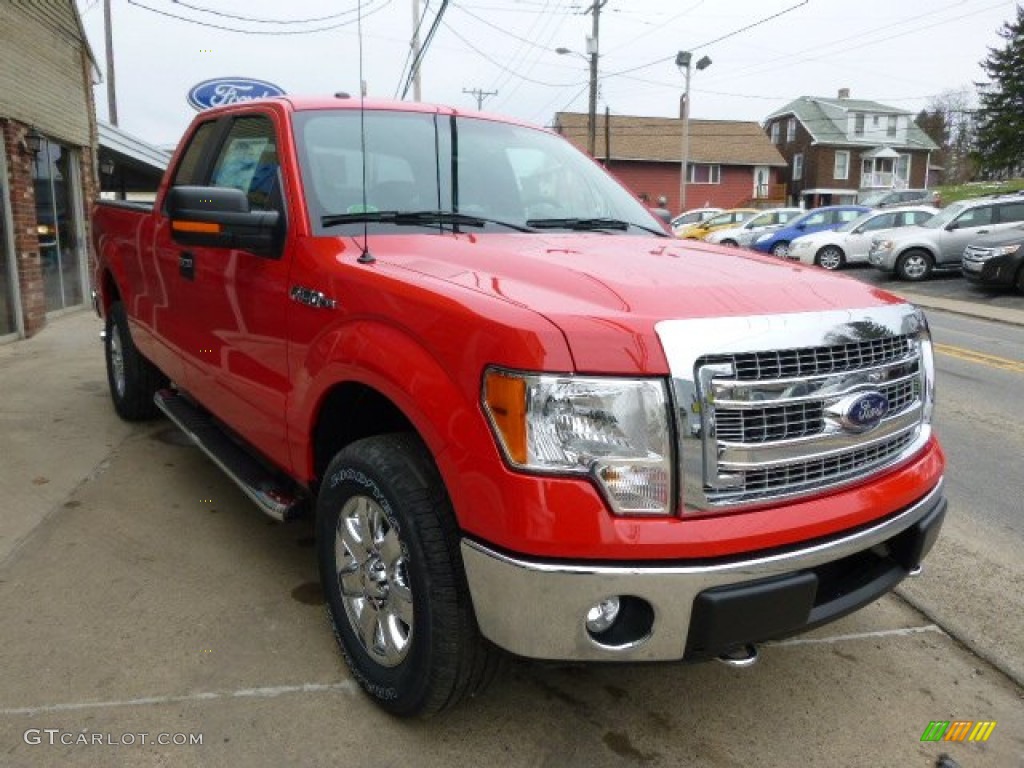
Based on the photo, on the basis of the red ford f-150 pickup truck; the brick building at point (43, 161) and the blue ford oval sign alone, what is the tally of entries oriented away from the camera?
0

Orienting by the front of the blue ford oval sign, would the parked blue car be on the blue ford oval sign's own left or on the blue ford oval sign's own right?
on the blue ford oval sign's own left

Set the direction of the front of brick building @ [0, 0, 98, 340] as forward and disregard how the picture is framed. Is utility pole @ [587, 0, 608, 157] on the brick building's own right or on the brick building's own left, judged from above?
on the brick building's own left

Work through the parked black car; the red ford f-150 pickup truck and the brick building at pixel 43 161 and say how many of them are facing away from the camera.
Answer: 0

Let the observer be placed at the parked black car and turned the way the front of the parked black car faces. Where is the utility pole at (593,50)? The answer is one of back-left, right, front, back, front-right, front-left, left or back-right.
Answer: right

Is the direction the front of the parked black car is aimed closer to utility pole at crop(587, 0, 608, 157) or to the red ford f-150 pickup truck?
the red ford f-150 pickup truck

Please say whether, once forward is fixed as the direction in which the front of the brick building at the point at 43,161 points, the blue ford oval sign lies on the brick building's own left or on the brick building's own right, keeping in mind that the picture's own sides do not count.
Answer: on the brick building's own left

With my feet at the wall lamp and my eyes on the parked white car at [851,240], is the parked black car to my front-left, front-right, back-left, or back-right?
front-right

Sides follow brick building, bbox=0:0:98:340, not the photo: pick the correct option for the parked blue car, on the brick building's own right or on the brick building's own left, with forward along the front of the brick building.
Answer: on the brick building's own left

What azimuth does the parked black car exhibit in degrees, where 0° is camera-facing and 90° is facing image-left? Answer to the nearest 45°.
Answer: approximately 45°

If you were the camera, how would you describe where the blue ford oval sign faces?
facing the viewer

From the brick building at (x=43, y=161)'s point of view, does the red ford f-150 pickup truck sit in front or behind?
in front

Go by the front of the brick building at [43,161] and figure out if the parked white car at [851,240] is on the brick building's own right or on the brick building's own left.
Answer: on the brick building's own left

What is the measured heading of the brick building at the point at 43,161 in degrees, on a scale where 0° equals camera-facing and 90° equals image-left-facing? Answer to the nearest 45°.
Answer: approximately 315°

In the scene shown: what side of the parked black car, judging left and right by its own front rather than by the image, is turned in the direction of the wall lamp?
front

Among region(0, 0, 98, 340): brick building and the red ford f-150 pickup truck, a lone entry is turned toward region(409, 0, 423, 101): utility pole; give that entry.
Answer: the brick building

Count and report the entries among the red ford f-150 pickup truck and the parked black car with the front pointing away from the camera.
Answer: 0

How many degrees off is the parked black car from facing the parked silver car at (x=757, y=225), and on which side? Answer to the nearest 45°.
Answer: approximately 90° to its right

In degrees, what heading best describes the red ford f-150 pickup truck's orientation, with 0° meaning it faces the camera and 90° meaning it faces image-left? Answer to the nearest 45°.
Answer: approximately 315°

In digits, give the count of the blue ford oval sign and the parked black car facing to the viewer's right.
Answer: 0
